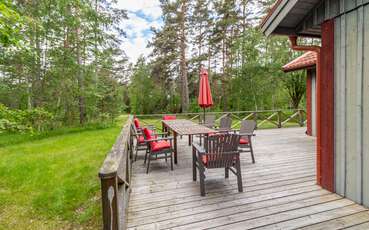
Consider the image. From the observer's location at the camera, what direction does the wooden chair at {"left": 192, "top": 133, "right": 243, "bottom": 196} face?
facing away from the viewer and to the left of the viewer

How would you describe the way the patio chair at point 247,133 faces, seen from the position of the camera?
facing away from the viewer and to the left of the viewer

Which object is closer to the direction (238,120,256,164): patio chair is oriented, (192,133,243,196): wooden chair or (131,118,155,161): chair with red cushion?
the chair with red cushion

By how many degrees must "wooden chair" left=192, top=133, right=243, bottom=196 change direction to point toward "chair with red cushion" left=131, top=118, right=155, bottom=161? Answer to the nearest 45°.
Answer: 0° — it already faces it

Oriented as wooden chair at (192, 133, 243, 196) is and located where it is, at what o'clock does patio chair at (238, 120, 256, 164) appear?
The patio chair is roughly at 2 o'clock from the wooden chair.

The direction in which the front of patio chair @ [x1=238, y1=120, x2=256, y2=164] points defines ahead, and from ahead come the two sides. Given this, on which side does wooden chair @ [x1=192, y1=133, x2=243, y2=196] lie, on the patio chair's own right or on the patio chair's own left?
on the patio chair's own left

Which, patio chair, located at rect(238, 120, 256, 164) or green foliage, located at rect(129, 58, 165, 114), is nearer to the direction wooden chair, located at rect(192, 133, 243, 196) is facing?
the green foliage
